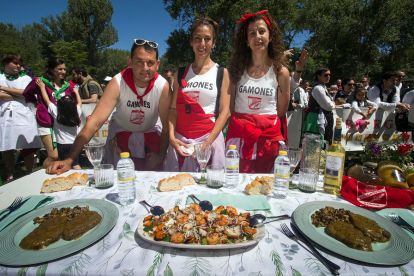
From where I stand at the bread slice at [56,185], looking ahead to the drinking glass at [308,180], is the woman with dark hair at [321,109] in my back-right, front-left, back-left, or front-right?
front-left

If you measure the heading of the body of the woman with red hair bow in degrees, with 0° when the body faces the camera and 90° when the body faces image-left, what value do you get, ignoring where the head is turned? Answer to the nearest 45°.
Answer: approximately 0°

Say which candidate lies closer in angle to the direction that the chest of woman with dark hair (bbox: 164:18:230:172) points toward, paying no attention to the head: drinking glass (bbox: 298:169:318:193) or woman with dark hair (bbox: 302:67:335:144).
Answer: the drinking glass

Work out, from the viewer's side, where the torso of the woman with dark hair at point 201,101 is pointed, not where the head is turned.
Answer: toward the camera

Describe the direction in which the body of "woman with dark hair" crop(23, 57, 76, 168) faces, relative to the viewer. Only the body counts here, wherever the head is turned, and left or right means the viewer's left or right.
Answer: facing the viewer and to the right of the viewer

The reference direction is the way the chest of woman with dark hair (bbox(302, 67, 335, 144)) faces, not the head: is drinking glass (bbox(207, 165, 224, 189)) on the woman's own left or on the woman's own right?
on the woman's own right

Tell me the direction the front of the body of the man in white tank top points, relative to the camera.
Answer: toward the camera

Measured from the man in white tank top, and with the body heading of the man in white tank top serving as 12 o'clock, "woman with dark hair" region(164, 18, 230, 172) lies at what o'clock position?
The woman with dark hair is roughly at 10 o'clock from the man in white tank top.

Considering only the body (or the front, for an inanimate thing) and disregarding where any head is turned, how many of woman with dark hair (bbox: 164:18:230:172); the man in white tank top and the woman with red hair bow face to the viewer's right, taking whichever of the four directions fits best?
0

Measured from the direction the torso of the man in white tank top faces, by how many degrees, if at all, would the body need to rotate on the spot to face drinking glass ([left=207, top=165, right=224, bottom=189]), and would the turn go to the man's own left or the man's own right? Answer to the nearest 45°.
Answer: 0° — they already face it
